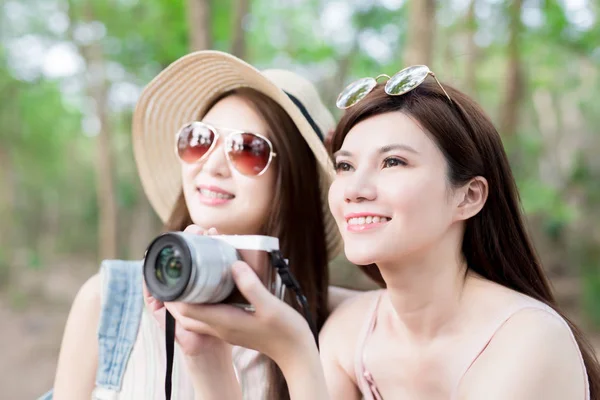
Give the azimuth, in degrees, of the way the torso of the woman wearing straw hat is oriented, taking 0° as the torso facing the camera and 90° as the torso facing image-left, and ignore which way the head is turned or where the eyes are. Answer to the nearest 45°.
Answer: approximately 45°

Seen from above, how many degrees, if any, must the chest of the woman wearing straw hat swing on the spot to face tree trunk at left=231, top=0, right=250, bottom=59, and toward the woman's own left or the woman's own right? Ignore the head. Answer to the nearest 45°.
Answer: approximately 135° to the woman's own right

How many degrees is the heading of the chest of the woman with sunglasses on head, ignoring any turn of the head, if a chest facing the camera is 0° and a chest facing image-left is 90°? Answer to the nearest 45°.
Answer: approximately 45°

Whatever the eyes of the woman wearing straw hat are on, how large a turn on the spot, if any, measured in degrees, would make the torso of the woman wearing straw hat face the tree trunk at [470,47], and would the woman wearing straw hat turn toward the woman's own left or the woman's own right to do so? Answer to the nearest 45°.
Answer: approximately 180°

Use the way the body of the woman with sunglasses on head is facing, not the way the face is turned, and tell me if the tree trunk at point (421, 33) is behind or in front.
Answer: behind

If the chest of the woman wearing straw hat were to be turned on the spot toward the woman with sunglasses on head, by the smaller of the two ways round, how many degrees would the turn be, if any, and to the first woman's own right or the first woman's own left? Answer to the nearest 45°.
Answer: approximately 90° to the first woman's own left

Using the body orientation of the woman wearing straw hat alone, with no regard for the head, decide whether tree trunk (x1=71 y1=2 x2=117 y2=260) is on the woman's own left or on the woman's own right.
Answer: on the woman's own right

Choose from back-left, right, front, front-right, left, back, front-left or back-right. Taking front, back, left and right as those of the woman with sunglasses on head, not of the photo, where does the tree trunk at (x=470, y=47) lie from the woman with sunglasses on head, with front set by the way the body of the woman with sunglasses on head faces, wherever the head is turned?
back-right

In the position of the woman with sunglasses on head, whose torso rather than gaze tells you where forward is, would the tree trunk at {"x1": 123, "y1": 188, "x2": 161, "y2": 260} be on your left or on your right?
on your right

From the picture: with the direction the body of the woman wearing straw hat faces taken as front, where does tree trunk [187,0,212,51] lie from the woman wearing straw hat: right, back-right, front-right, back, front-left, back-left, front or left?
back-right

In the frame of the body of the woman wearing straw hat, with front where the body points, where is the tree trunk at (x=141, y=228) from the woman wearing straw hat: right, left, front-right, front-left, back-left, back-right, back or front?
back-right
